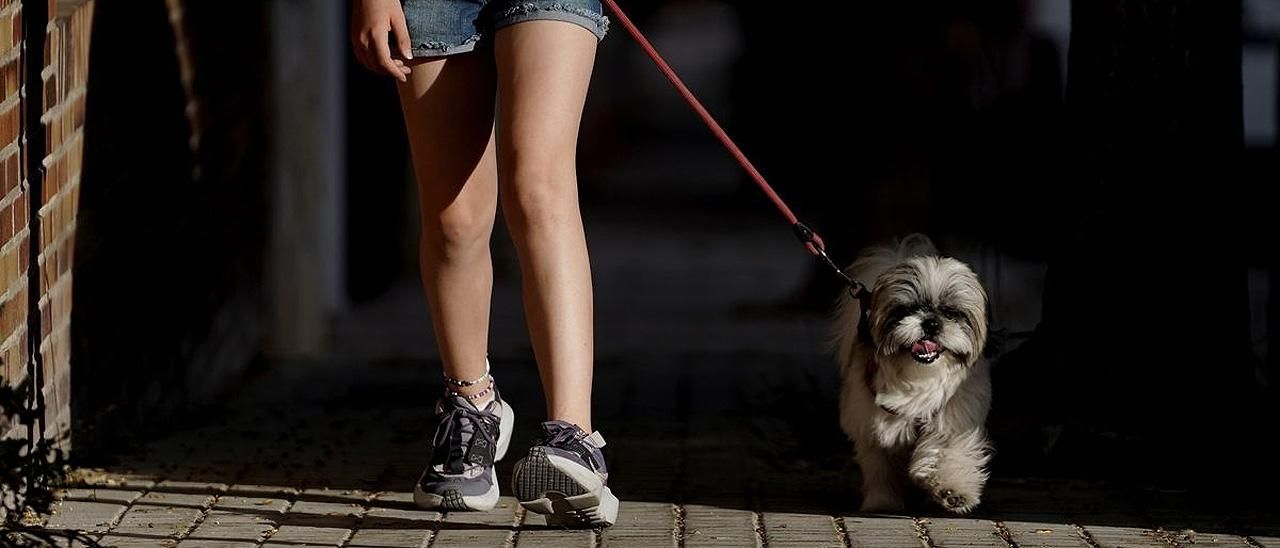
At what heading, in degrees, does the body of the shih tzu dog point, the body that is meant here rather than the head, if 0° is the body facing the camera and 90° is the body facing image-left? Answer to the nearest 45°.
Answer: approximately 0°
